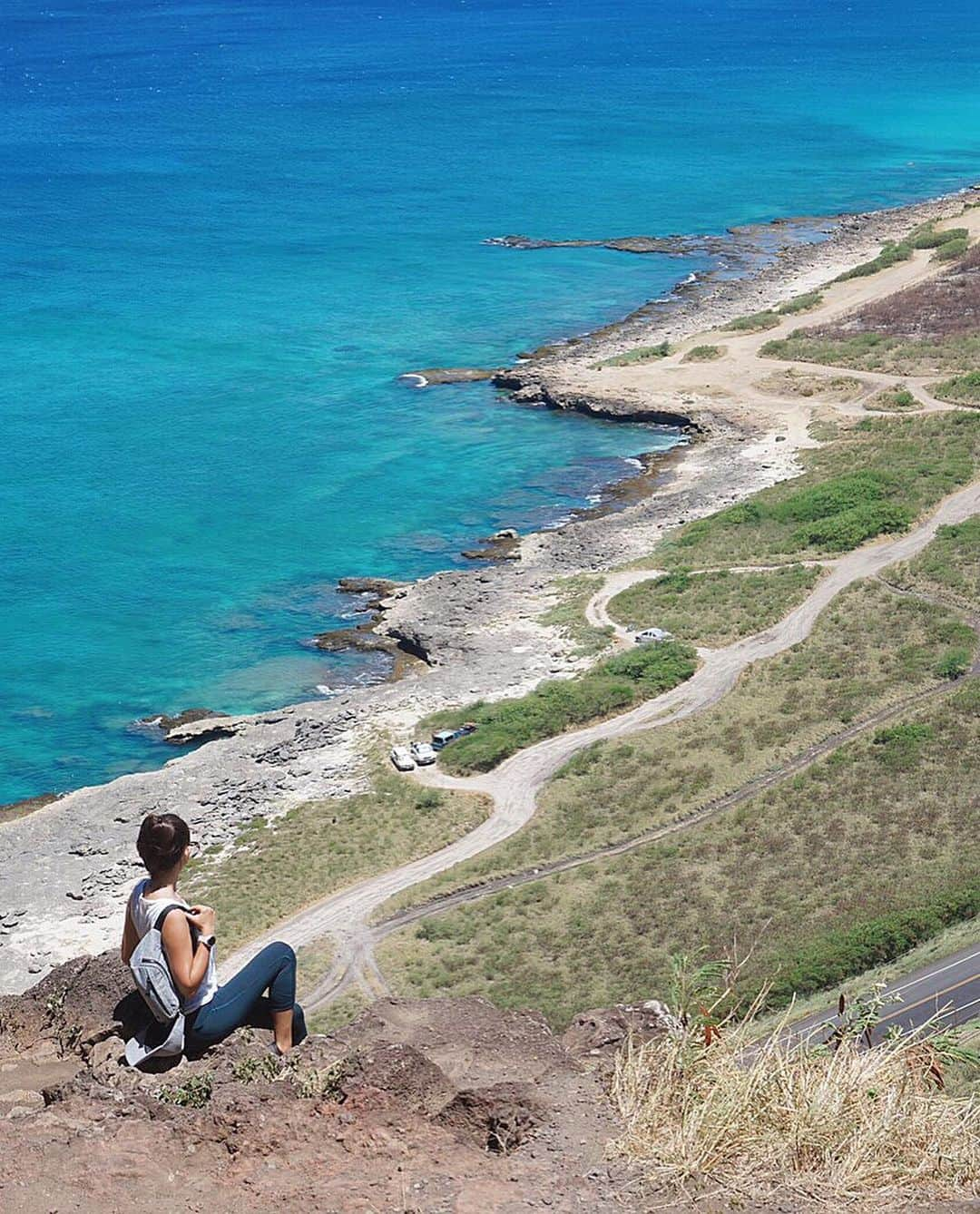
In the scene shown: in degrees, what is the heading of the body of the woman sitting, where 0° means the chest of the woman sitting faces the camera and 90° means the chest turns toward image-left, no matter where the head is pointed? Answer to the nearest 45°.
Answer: approximately 225°

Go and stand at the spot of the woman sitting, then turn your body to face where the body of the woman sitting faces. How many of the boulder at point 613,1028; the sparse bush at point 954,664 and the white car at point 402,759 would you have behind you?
0

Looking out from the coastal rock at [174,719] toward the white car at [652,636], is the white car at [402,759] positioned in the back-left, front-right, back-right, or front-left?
front-right

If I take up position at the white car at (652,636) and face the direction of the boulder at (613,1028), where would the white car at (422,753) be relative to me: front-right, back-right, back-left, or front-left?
front-right

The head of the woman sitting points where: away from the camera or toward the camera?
away from the camera

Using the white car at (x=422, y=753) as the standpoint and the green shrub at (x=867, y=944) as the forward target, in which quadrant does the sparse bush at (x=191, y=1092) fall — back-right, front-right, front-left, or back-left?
front-right

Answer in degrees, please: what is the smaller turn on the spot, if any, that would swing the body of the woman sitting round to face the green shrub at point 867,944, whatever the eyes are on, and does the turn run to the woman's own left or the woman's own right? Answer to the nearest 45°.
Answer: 0° — they already face it

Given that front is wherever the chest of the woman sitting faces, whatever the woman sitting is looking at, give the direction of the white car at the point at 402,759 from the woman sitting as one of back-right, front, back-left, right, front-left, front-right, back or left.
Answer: front-left

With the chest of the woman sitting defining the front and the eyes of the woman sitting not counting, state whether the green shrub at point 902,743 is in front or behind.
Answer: in front

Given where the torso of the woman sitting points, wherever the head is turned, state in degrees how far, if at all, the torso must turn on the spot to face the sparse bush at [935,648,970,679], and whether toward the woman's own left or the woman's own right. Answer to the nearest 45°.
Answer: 0° — they already face it
